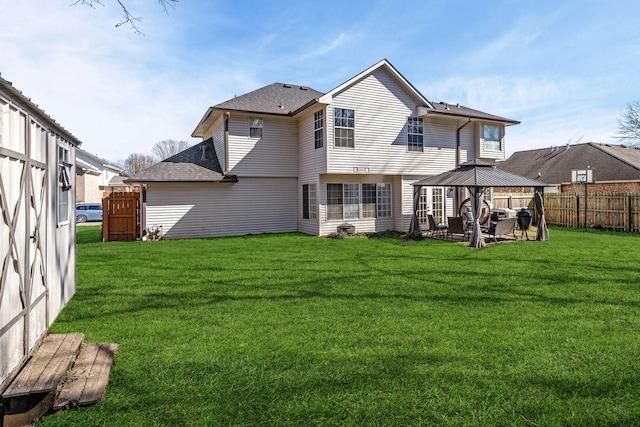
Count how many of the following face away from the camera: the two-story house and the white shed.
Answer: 1

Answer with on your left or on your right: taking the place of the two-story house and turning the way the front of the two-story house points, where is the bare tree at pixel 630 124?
on your right

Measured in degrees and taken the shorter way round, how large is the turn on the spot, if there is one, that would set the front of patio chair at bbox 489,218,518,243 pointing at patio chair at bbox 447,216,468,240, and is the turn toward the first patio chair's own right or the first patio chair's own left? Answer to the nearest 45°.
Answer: approximately 45° to the first patio chair's own left

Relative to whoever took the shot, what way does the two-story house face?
facing away from the viewer

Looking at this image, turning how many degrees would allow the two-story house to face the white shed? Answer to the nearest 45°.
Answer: approximately 180°

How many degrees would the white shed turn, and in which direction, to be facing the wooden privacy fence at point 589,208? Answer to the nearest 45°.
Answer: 0° — it already faces it

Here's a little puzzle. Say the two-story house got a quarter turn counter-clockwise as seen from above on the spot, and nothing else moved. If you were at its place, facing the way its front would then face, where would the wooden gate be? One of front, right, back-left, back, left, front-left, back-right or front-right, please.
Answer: front

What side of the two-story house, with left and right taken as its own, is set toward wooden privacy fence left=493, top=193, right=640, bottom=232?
right

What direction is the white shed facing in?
to the viewer's right

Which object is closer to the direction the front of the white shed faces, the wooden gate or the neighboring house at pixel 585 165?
the neighboring house

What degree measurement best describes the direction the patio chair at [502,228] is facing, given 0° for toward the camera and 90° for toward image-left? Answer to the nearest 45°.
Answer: approximately 135°

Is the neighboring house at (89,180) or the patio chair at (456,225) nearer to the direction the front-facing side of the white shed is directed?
the patio chair

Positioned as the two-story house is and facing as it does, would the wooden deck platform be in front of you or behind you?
behind

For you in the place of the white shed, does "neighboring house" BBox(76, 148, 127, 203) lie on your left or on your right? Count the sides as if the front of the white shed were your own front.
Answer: on your left
